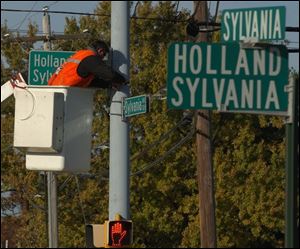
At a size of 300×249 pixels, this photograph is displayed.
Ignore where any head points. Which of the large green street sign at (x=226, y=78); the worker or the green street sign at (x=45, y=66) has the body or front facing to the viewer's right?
the worker

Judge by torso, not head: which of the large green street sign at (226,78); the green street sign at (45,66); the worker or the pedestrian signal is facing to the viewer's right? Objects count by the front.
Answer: the worker

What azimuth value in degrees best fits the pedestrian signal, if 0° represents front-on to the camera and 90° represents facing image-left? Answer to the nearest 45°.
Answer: approximately 0°

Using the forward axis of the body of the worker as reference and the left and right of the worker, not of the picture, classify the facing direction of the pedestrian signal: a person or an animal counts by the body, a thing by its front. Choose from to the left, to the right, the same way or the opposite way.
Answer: to the right

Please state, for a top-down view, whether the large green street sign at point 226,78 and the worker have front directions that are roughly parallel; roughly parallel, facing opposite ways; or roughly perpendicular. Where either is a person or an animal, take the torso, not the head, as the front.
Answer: roughly perpendicular

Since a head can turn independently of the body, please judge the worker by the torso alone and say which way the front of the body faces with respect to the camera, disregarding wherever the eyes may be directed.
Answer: to the viewer's right

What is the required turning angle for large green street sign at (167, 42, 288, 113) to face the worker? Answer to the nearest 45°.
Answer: approximately 135° to its right
